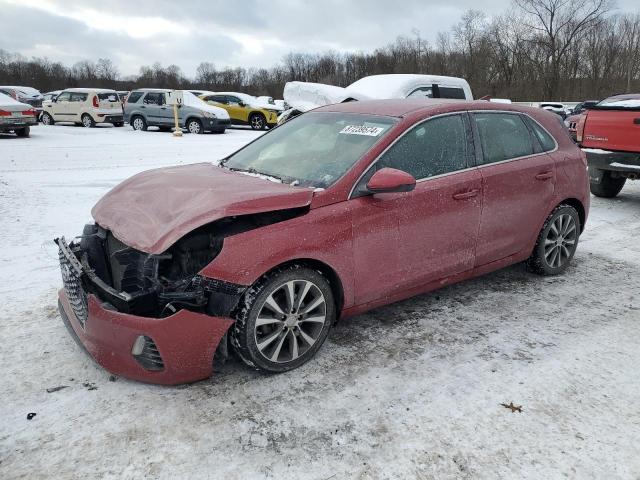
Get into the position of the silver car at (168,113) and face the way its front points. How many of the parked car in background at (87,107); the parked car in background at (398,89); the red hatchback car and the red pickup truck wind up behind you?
1

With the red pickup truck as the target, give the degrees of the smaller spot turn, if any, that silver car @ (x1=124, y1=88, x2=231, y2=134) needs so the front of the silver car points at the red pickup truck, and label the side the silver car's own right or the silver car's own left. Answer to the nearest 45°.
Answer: approximately 45° to the silver car's own right

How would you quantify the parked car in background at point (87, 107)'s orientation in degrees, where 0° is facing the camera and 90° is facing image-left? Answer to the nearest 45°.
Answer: approximately 135°

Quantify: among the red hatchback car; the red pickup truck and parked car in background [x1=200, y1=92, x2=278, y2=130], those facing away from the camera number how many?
1

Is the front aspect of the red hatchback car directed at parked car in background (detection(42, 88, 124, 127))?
no

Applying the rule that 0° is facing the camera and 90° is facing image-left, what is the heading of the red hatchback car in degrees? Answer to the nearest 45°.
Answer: approximately 45°

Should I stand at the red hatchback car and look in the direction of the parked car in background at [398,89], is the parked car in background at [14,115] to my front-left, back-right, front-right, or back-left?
front-left

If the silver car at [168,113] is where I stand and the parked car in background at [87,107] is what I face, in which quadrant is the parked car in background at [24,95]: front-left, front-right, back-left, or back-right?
front-right

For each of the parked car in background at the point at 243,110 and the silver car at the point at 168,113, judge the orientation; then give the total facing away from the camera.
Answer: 0

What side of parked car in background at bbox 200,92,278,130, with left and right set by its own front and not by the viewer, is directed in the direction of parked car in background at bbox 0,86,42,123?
back

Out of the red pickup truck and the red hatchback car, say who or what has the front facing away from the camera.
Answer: the red pickup truck

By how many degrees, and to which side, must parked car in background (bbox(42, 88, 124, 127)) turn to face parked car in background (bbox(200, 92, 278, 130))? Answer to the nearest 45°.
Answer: approximately 135° to its right

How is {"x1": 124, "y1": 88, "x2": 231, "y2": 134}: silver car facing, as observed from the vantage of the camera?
facing the viewer and to the right of the viewer

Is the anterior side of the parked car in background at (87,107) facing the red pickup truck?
no

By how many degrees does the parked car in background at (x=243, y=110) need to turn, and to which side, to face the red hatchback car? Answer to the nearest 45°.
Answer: approximately 45° to its right

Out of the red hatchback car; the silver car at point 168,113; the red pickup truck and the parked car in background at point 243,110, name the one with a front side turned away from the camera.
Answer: the red pickup truck
